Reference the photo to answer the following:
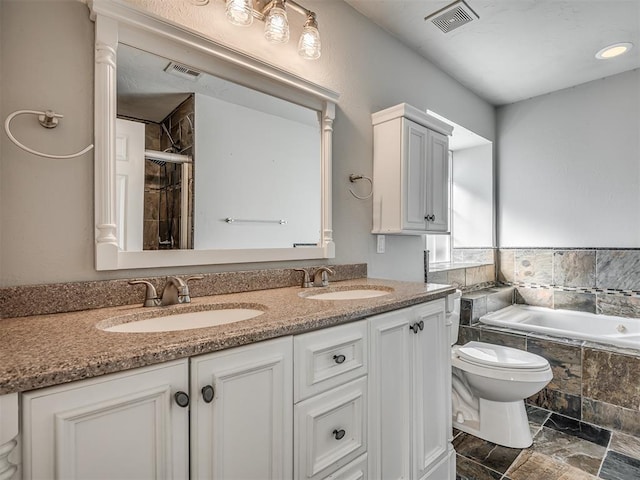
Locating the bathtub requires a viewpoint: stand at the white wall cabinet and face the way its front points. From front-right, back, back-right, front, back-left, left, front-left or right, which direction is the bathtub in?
left

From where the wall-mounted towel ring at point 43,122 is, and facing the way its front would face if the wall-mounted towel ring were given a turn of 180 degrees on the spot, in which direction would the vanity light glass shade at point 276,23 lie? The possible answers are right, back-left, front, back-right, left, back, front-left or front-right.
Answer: right

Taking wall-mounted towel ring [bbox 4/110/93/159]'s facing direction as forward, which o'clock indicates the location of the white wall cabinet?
The white wall cabinet is roughly at 9 o'clock from the wall-mounted towel ring.

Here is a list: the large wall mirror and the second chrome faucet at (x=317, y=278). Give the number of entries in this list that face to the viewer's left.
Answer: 0

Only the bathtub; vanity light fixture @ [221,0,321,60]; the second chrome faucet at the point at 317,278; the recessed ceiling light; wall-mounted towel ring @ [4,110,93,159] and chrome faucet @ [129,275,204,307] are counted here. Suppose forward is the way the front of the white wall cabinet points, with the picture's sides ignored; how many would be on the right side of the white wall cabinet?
4

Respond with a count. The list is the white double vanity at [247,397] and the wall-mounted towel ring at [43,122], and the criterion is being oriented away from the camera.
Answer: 0

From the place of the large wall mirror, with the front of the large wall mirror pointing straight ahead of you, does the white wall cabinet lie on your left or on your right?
on your left

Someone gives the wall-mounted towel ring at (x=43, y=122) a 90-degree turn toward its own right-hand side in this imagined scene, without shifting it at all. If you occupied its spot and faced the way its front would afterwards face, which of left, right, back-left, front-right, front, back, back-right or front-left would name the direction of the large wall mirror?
back

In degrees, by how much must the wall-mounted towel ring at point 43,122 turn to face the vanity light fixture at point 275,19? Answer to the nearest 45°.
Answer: approximately 90° to its left

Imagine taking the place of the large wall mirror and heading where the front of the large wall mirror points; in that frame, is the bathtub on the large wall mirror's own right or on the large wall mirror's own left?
on the large wall mirror's own left
